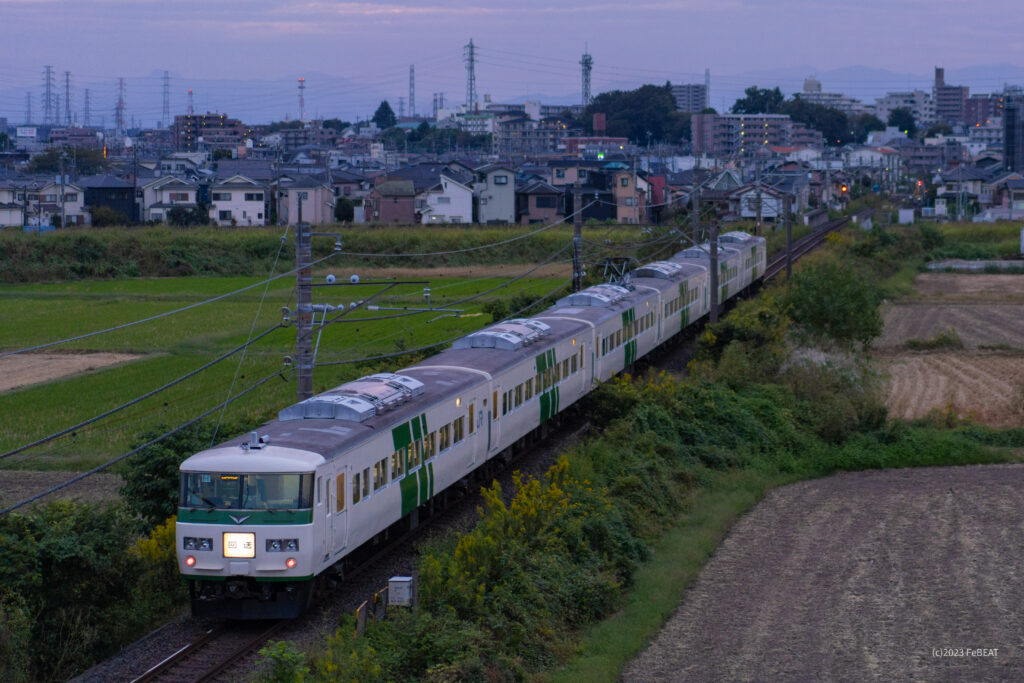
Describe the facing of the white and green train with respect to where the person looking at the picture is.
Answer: facing the viewer and to the left of the viewer

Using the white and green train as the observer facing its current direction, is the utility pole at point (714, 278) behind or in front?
behind

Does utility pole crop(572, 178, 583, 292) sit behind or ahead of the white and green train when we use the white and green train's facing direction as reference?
behind
